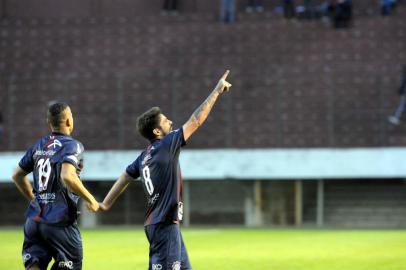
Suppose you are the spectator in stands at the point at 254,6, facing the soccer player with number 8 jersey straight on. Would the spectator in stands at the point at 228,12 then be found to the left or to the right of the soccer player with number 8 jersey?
right

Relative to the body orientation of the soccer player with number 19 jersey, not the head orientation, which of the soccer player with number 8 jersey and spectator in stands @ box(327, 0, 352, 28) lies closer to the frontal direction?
the spectator in stands

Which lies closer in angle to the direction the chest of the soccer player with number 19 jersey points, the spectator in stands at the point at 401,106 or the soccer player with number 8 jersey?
the spectator in stands

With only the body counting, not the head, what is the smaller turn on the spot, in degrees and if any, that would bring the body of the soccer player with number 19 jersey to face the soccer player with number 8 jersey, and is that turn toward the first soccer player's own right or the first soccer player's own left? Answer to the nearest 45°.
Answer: approximately 45° to the first soccer player's own right

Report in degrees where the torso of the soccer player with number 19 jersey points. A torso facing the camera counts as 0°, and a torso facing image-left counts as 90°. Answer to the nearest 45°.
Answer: approximately 225°

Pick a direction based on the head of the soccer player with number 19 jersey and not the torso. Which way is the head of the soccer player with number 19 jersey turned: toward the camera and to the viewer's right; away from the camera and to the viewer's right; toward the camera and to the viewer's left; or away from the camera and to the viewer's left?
away from the camera and to the viewer's right

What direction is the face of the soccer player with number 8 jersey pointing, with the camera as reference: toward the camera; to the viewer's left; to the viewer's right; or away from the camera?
to the viewer's right

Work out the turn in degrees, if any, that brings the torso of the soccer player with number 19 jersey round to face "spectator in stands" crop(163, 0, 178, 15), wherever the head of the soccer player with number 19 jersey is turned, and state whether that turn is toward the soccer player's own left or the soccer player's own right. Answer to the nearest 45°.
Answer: approximately 45° to the soccer player's own left
